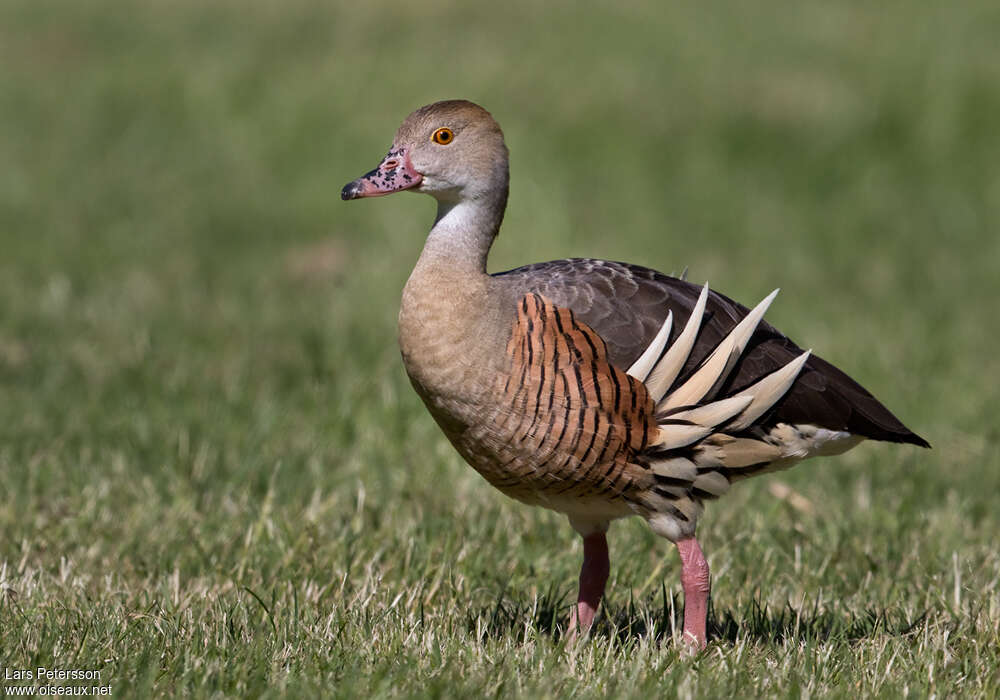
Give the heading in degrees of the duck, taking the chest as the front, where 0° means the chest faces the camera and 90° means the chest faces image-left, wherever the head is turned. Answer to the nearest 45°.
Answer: approximately 90°
